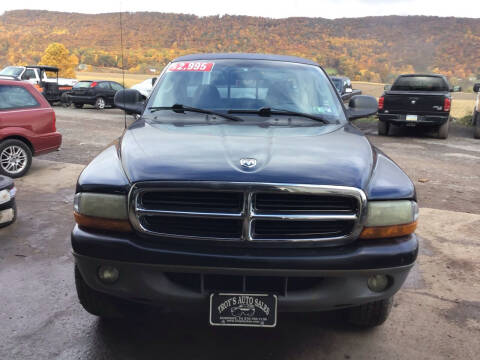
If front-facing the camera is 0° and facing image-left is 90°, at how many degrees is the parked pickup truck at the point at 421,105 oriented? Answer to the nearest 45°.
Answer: approximately 180°

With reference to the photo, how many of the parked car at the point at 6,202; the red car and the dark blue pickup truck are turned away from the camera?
0

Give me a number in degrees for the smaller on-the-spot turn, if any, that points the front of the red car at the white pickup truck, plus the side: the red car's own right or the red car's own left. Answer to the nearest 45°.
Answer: approximately 90° to the red car's own right

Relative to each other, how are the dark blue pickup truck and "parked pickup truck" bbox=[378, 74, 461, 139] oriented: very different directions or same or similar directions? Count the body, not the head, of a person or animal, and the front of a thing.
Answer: very different directions

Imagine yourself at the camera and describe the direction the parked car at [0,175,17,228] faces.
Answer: facing the viewer and to the right of the viewer

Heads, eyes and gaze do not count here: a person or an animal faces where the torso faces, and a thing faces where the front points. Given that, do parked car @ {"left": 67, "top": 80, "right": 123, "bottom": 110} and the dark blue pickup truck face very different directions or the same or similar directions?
very different directions

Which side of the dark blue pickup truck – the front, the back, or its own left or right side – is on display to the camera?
front

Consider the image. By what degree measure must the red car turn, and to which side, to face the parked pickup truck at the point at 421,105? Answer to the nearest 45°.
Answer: approximately 180°

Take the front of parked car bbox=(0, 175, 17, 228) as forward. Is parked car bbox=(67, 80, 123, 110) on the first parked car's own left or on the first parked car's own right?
on the first parked car's own left

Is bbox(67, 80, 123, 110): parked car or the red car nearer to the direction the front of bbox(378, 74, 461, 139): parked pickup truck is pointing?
the parked car

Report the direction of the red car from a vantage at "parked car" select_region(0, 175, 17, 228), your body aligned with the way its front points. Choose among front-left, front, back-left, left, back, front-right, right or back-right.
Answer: back-left

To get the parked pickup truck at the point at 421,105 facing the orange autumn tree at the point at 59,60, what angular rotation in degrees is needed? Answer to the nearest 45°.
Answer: approximately 45° to its left

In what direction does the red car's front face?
to the viewer's left

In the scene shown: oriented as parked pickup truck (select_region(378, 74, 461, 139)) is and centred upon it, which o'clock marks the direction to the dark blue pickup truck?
The dark blue pickup truck is roughly at 6 o'clock from the parked pickup truck.

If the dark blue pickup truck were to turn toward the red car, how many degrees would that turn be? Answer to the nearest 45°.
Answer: approximately 135° to its right
